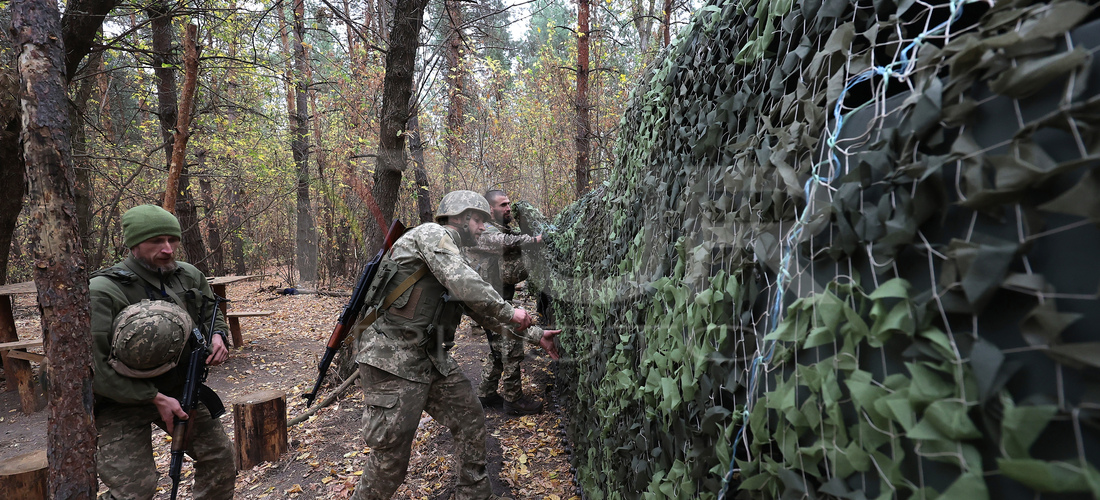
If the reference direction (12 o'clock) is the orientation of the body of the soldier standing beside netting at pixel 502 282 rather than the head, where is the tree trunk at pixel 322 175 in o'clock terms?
The tree trunk is roughly at 8 o'clock from the soldier standing beside netting.

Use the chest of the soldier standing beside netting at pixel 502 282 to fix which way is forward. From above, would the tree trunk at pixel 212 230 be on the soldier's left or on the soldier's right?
on the soldier's left

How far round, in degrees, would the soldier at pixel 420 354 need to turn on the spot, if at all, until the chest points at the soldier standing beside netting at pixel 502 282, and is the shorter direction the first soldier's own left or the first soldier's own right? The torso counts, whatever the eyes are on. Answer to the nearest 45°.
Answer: approximately 90° to the first soldier's own left

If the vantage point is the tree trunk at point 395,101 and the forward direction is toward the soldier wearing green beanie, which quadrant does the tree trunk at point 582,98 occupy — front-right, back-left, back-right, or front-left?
back-left

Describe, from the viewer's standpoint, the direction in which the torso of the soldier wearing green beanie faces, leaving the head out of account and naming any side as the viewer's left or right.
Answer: facing the viewer and to the right of the viewer

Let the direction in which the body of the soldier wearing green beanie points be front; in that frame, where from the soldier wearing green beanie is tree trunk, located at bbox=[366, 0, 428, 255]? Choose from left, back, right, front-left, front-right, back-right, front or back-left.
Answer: left

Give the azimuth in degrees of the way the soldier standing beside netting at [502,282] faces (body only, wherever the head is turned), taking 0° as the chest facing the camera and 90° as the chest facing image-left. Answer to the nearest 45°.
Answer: approximately 270°

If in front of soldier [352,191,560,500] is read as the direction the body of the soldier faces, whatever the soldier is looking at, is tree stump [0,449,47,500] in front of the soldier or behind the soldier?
behind

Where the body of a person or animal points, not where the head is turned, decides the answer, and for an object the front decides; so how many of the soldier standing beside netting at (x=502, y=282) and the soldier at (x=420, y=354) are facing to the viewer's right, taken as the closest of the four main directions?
2

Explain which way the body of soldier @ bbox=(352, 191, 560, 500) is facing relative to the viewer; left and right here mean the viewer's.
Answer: facing to the right of the viewer

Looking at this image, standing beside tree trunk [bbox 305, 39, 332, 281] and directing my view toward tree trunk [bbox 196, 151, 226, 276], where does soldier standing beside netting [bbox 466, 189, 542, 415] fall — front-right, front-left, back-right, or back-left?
back-left
